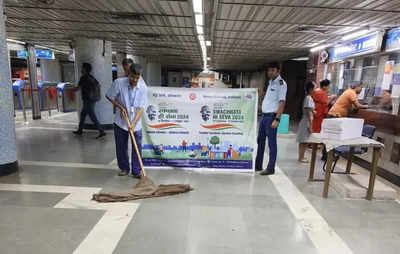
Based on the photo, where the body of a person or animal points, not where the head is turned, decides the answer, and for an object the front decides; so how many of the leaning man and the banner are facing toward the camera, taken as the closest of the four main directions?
1

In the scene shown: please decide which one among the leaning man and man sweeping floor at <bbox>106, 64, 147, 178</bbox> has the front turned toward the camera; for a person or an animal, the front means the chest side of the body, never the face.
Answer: the man sweeping floor

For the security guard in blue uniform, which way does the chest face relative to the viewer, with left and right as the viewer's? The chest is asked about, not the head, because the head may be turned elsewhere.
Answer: facing the viewer and to the left of the viewer

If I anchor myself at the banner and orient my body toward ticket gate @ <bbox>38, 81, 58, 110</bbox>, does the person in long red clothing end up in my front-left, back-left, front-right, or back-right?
back-right

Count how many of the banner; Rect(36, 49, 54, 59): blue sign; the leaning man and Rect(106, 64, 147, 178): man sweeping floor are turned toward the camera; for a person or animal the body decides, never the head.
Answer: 3

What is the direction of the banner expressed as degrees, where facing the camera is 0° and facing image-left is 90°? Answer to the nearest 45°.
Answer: approximately 0°

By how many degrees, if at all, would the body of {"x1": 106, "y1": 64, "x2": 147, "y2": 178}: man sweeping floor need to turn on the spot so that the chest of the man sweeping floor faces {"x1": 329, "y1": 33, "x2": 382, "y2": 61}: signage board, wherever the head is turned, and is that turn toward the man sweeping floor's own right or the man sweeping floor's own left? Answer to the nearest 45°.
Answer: approximately 90° to the man sweeping floor's own left

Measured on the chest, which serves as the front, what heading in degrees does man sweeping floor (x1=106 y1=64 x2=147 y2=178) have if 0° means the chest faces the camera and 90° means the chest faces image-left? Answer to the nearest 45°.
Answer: approximately 0°

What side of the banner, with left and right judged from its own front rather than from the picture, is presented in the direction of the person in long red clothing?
left

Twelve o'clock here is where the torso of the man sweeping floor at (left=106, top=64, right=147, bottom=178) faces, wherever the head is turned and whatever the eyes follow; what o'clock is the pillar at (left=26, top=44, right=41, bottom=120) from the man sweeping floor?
The pillar is roughly at 5 o'clock from the man sweeping floor.

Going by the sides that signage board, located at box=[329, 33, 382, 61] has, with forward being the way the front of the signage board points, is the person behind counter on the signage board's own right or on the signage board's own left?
on the signage board's own left

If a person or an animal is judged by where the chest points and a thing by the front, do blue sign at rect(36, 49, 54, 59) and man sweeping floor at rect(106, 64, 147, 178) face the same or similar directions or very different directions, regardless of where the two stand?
same or similar directions

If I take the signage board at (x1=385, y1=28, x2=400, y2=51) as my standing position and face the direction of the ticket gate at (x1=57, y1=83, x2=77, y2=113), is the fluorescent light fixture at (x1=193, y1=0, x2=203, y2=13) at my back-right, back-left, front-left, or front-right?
front-left

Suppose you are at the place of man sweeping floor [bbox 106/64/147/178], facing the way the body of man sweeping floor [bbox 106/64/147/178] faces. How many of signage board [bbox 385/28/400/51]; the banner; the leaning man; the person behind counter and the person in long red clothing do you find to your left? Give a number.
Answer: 5
